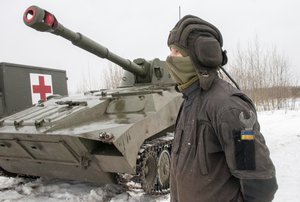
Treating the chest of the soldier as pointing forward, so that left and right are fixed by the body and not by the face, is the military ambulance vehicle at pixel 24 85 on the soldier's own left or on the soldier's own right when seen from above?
on the soldier's own right

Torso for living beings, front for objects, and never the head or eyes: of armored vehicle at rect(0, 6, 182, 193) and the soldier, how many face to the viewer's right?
0

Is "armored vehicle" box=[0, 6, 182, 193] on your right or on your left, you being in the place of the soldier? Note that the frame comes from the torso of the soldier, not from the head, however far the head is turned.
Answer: on your right

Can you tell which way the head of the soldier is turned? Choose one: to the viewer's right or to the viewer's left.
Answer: to the viewer's left

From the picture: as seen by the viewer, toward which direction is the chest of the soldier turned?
to the viewer's left
